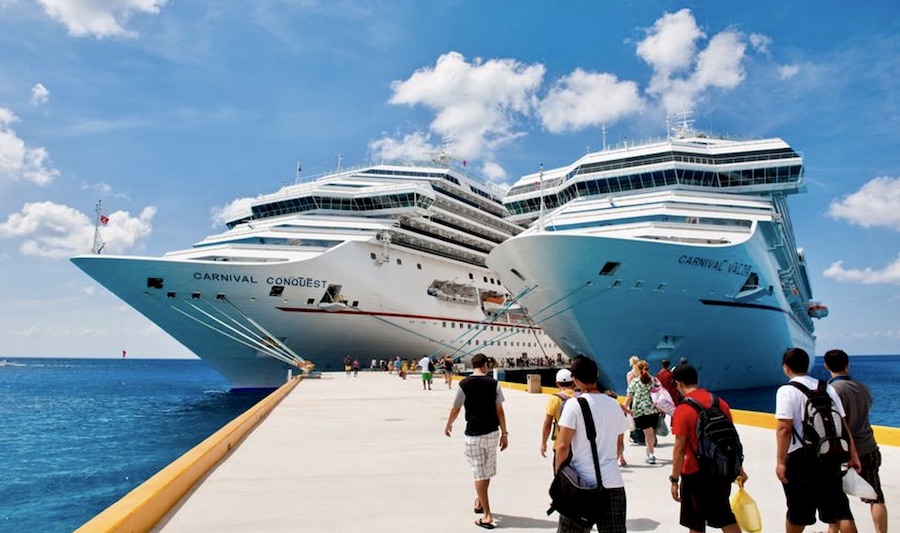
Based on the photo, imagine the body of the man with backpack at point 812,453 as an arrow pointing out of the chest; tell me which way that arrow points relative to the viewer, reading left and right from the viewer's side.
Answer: facing away from the viewer and to the left of the viewer

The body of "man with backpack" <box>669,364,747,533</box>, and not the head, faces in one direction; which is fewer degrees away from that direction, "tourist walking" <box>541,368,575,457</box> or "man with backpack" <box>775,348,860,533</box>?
the tourist walking

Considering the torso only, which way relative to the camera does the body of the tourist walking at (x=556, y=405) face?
away from the camera

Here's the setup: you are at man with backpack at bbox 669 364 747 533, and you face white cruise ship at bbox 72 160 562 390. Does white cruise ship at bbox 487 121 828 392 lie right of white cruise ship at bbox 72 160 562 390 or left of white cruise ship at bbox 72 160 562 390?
right

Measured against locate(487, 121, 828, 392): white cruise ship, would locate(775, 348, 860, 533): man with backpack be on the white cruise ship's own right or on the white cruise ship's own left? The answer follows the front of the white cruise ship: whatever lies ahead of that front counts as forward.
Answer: on the white cruise ship's own left

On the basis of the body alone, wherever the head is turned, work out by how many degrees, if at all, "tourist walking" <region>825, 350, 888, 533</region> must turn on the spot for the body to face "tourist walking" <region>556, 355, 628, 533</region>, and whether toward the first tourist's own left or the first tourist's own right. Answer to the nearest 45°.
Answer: approximately 90° to the first tourist's own left

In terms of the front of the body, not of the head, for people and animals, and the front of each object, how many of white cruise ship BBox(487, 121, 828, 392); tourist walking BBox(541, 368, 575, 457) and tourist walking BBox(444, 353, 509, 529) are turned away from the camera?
2

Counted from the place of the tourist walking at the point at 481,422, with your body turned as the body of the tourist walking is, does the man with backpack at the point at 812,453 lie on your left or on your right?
on your right

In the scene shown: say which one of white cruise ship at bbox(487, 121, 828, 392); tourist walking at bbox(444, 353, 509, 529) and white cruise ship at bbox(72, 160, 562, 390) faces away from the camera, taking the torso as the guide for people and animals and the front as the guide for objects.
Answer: the tourist walking

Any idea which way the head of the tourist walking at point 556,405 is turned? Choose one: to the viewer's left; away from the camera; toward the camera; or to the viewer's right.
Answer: away from the camera

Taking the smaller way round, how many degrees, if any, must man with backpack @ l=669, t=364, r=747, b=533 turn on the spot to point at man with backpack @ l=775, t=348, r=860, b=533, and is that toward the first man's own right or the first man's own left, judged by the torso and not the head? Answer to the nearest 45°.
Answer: approximately 90° to the first man's own right

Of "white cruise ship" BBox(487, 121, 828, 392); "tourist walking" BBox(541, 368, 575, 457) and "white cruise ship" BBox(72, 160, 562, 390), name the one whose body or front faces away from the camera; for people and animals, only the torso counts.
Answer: the tourist walking
